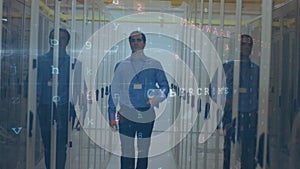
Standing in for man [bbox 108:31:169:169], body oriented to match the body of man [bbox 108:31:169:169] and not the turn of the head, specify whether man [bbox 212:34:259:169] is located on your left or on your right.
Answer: on your left

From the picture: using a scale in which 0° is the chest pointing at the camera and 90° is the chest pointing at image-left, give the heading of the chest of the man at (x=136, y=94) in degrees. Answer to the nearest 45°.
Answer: approximately 0°

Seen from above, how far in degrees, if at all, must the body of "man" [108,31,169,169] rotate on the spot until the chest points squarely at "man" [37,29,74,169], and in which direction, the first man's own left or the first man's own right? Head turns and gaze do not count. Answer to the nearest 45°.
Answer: approximately 90° to the first man's own right
